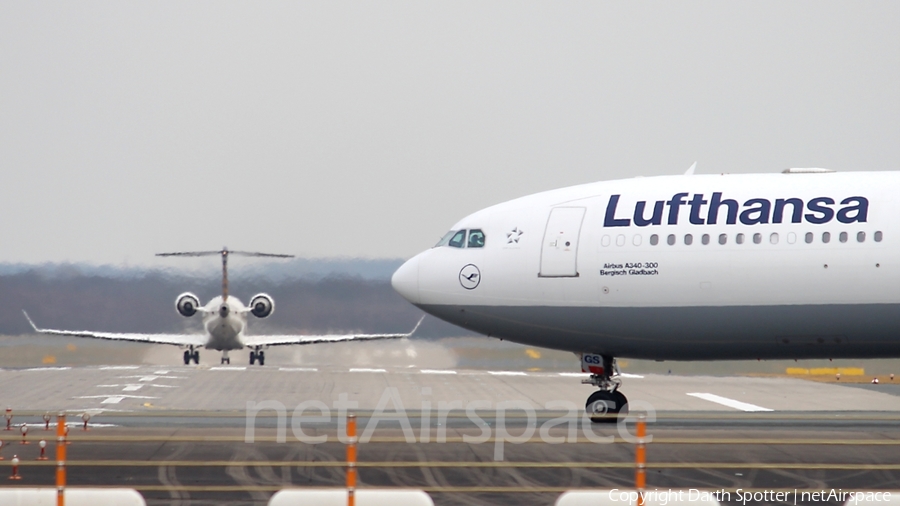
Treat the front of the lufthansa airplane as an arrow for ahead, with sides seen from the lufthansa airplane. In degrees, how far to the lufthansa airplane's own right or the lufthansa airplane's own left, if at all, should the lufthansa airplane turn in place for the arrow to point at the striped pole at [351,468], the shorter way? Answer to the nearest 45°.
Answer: approximately 90° to the lufthansa airplane's own left

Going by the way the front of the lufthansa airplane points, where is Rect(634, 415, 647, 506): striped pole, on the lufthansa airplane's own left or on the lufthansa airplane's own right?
on the lufthansa airplane's own left

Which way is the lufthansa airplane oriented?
to the viewer's left

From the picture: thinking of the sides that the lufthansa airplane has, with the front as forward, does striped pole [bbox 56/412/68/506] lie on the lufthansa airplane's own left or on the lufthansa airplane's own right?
on the lufthansa airplane's own left
